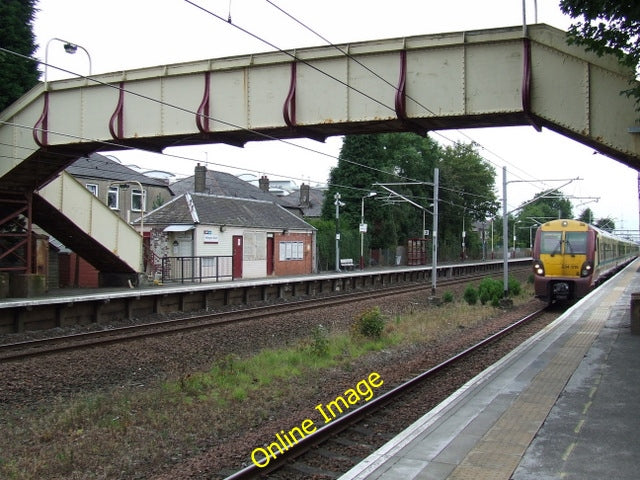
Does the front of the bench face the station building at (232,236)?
no

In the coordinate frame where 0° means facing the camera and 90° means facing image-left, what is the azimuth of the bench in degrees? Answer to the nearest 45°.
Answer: approximately 315°

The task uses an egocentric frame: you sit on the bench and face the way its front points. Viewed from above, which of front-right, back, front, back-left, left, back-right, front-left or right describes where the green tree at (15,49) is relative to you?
right

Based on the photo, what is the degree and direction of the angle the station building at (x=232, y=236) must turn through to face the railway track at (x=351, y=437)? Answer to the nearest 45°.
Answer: approximately 45° to its right

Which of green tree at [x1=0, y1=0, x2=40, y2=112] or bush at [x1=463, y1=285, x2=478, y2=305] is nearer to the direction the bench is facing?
the bush

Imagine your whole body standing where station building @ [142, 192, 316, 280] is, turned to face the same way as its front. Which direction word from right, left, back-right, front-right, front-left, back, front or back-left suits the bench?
left

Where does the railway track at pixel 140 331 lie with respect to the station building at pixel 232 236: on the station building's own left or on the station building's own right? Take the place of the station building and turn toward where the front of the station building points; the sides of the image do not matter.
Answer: on the station building's own right

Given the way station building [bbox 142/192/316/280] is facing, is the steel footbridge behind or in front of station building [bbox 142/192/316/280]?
in front

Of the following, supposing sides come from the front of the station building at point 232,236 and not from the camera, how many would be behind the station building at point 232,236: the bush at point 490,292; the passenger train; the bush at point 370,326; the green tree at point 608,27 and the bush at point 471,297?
0

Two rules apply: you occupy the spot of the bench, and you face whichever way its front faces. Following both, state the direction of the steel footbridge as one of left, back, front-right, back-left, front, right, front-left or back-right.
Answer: front-right

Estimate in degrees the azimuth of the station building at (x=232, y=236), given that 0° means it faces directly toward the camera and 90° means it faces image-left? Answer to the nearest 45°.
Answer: approximately 315°

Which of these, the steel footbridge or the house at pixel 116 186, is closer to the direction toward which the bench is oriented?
the steel footbridge

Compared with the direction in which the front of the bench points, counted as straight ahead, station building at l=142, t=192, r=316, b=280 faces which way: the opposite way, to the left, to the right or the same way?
the same way

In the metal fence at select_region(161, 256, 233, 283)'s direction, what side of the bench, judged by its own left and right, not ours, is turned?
right

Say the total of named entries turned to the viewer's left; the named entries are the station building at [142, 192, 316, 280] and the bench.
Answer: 0

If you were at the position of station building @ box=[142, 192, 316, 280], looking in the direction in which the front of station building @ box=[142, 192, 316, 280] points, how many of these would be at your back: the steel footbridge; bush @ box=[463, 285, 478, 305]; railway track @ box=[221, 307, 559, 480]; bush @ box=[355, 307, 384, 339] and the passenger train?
0

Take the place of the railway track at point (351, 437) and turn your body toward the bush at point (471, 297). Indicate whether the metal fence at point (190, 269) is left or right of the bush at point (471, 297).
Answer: left
